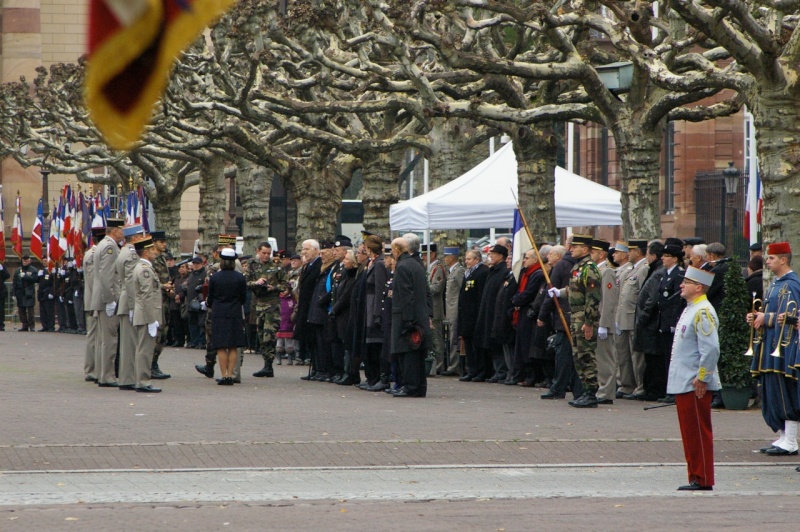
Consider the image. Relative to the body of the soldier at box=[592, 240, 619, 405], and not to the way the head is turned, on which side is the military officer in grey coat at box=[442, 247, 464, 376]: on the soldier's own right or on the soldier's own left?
on the soldier's own right

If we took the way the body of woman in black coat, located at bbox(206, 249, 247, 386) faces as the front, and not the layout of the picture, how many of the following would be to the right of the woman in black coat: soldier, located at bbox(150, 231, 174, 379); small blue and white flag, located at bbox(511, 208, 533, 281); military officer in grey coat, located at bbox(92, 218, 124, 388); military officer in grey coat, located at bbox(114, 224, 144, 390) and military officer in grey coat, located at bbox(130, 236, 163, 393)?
1

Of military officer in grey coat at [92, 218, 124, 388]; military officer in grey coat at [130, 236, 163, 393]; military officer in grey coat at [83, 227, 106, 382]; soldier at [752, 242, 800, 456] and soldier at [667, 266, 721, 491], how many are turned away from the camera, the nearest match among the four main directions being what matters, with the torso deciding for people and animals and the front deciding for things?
0

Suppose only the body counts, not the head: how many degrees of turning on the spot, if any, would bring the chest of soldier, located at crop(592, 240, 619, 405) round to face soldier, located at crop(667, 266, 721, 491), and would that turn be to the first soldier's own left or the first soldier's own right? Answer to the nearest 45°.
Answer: approximately 90° to the first soldier's own left

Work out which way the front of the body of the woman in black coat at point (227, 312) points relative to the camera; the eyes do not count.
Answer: away from the camera

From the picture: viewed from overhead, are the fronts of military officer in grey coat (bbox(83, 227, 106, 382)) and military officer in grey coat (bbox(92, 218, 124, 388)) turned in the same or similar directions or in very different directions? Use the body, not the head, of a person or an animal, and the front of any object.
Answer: same or similar directions

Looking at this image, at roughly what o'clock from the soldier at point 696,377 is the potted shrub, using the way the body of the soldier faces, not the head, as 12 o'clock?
The potted shrub is roughly at 3 o'clock from the soldier.

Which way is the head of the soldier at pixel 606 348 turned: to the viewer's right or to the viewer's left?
to the viewer's left

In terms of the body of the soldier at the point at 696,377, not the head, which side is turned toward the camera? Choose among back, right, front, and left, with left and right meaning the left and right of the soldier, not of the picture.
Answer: left

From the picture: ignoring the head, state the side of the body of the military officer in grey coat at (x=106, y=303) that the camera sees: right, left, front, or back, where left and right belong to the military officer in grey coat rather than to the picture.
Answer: right

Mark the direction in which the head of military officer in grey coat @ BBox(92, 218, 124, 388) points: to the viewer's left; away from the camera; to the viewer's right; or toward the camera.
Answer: to the viewer's right

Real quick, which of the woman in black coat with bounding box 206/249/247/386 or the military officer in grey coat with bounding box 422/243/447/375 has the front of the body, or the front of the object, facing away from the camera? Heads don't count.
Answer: the woman in black coat

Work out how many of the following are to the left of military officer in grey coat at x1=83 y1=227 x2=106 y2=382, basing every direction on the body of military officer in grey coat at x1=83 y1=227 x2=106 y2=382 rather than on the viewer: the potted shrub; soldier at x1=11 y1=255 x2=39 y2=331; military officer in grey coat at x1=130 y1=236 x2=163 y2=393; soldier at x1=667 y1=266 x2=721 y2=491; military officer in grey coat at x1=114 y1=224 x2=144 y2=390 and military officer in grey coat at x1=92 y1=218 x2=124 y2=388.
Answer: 1

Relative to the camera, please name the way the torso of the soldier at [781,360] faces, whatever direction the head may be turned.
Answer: to the viewer's left

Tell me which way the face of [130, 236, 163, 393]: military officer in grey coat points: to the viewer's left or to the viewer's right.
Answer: to the viewer's right
